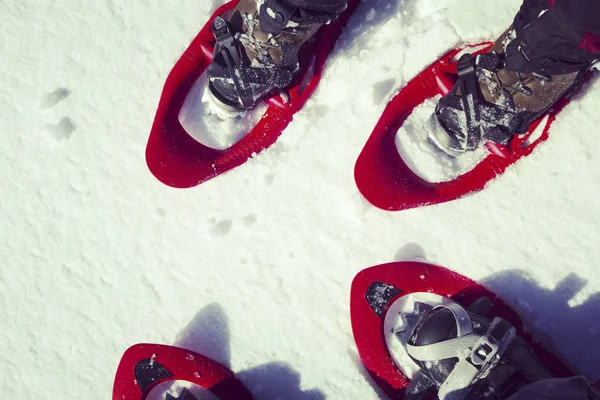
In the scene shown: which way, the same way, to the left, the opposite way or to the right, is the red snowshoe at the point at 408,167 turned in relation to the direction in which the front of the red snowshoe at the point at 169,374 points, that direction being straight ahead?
to the left

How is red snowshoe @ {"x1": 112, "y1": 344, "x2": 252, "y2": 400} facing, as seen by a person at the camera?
facing away from the viewer and to the left of the viewer

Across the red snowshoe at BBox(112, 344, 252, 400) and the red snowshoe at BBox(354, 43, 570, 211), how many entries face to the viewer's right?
0
